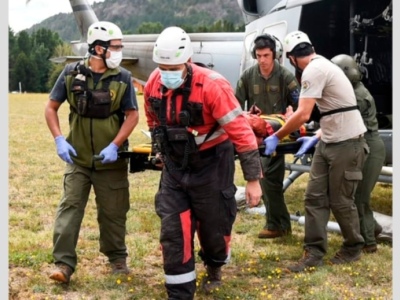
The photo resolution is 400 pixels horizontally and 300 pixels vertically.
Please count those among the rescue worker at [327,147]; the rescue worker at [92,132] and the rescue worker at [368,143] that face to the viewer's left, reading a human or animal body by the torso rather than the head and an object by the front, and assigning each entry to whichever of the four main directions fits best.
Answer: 2

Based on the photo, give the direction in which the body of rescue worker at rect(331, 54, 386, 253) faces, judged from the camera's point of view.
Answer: to the viewer's left

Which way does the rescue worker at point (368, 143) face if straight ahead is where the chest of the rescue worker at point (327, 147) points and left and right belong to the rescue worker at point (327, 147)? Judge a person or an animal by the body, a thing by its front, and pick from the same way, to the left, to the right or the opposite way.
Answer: the same way

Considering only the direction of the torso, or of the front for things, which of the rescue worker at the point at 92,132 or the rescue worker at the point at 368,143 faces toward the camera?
the rescue worker at the point at 92,132

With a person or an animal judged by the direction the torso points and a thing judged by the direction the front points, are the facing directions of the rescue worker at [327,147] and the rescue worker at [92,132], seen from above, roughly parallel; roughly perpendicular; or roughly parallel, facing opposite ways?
roughly perpendicular

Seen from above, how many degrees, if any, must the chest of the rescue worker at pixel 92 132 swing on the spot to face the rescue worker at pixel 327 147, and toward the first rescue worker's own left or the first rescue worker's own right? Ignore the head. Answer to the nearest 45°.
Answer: approximately 90° to the first rescue worker's own left

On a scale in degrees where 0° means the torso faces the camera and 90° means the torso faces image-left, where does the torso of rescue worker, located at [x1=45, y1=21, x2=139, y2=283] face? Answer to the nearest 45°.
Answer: approximately 0°

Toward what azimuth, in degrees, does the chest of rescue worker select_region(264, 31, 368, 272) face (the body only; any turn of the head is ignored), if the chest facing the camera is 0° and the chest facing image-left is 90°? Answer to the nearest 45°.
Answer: approximately 90°

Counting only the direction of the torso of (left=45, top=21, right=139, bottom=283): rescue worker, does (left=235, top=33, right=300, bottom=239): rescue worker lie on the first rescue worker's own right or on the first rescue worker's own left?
on the first rescue worker's own left

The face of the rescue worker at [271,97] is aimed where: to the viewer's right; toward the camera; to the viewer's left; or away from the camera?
toward the camera

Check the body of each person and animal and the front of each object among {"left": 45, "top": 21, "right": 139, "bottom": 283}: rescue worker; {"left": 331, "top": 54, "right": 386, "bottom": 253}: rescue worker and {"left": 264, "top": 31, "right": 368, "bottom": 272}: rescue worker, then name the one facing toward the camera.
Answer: {"left": 45, "top": 21, "right": 139, "bottom": 283}: rescue worker

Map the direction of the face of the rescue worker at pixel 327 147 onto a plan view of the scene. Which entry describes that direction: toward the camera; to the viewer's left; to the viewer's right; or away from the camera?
to the viewer's left

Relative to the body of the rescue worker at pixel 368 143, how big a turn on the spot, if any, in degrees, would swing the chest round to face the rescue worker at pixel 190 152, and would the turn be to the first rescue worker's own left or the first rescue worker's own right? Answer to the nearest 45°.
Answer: approximately 45° to the first rescue worker's own left

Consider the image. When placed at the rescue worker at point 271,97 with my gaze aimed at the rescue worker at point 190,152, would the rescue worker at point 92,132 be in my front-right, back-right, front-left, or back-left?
front-right
